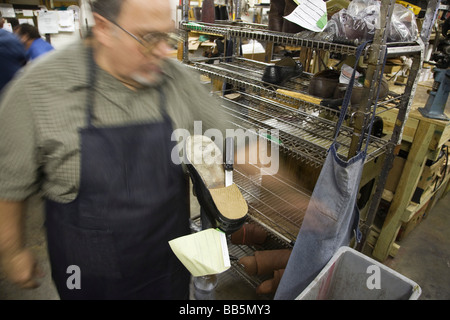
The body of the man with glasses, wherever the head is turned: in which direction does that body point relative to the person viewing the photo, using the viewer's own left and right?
facing the viewer and to the right of the viewer

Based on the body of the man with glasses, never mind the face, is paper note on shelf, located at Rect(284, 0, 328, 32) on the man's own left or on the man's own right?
on the man's own left

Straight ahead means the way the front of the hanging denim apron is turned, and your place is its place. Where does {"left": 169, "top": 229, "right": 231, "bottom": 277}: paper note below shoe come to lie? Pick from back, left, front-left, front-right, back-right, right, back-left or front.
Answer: front

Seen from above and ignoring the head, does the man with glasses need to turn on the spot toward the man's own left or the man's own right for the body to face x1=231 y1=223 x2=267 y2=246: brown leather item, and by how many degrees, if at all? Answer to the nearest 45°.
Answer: approximately 90° to the man's own left

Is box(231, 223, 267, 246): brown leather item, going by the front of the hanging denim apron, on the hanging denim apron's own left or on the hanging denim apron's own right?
on the hanging denim apron's own right

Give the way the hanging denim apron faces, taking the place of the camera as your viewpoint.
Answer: facing the viewer and to the left of the viewer

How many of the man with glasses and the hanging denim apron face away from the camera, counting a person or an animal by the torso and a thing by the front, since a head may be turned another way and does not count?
0

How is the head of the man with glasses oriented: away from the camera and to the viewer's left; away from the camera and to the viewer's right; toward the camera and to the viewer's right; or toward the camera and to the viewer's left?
toward the camera and to the viewer's right
